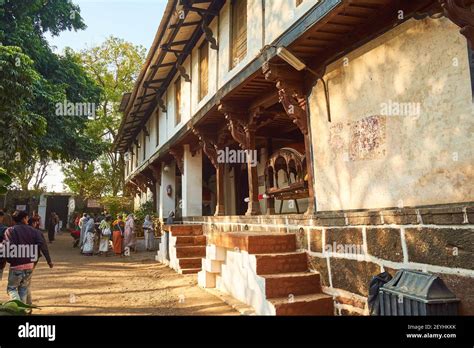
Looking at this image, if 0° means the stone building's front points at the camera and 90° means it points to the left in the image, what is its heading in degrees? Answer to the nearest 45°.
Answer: approximately 45°
